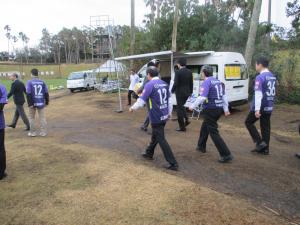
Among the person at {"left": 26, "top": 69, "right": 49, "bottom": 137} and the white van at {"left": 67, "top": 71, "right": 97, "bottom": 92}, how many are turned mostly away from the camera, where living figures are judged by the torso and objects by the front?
1

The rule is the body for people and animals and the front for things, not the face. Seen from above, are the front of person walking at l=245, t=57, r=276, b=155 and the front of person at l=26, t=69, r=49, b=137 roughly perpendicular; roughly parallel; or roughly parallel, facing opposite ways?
roughly parallel

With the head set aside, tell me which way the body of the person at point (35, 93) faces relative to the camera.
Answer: away from the camera

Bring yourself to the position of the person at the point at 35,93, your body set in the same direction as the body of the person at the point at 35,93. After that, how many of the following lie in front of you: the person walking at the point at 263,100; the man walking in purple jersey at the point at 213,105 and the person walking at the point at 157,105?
0

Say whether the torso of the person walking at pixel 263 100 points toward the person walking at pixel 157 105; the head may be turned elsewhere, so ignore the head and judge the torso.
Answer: no

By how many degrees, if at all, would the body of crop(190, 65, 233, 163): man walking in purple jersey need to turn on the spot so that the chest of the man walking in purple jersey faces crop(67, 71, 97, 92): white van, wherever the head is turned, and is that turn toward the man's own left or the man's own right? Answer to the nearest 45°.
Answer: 0° — they already face it

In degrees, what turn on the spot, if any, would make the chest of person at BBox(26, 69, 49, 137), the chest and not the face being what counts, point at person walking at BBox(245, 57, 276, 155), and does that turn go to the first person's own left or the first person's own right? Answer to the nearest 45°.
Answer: approximately 135° to the first person's own right

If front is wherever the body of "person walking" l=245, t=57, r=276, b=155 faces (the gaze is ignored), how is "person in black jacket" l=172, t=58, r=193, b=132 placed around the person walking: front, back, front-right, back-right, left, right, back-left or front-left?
front

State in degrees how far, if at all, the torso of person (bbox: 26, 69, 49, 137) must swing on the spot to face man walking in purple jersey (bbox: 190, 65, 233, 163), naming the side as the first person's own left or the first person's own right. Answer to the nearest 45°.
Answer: approximately 135° to the first person's own right

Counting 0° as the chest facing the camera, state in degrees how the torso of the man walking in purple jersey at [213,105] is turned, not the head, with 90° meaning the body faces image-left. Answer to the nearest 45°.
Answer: approximately 135°

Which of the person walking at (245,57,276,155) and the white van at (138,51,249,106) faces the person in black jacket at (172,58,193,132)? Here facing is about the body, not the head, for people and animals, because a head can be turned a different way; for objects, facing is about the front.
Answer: the person walking

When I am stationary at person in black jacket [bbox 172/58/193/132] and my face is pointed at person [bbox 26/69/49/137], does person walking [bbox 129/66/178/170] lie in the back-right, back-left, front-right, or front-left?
front-left

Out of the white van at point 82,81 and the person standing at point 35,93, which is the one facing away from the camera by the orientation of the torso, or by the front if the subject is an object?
the person standing

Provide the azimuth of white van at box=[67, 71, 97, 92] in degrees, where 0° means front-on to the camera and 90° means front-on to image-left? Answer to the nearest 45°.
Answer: approximately 45°

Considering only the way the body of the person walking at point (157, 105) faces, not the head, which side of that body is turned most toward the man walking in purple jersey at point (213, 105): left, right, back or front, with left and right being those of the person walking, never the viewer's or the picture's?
right
